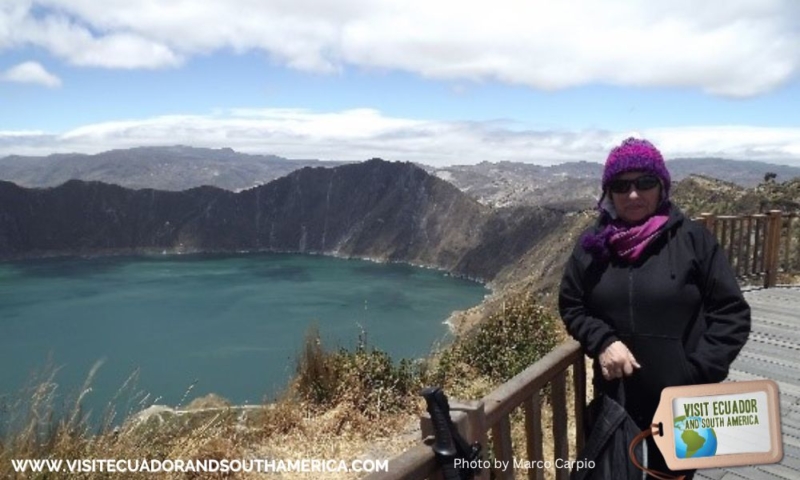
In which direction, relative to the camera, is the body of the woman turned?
toward the camera

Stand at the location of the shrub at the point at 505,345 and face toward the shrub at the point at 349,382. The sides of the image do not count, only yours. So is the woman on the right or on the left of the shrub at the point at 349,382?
left

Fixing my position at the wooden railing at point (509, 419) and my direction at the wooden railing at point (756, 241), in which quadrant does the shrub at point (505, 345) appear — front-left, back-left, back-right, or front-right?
front-left

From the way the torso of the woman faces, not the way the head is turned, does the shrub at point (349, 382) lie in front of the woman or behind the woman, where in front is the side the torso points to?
behind

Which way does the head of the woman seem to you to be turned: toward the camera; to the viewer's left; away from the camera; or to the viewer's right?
toward the camera

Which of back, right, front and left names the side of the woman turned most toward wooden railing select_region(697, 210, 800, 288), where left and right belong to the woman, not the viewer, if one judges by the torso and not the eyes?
back
